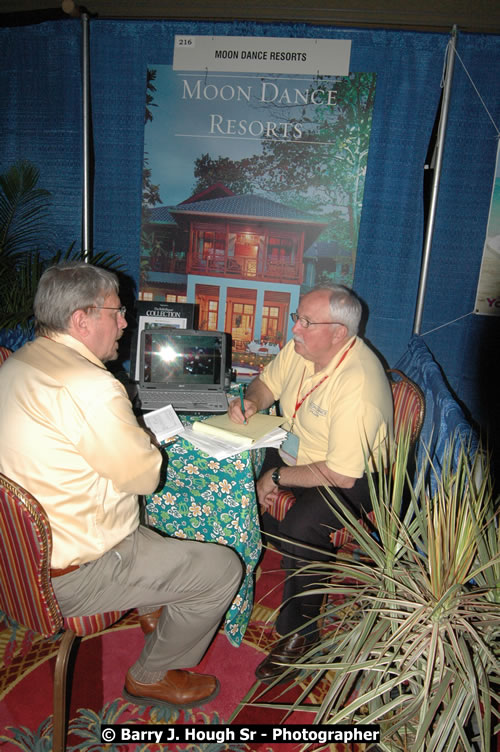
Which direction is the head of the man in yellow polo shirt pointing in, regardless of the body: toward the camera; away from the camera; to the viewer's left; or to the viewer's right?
to the viewer's left

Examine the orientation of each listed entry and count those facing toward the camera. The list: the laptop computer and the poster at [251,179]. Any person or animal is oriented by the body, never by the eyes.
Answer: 2

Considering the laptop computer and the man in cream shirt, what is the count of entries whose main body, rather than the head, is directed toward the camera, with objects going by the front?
1

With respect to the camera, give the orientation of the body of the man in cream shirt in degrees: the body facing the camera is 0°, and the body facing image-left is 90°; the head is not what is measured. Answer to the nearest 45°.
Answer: approximately 270°

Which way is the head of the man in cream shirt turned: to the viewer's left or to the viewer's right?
to the viewer's right

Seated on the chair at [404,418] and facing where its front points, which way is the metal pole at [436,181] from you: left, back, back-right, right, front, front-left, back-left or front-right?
back-right

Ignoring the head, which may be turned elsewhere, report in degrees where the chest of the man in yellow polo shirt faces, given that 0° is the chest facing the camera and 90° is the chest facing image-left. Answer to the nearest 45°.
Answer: approximately 45°

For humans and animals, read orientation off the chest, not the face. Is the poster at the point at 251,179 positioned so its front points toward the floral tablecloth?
yes
